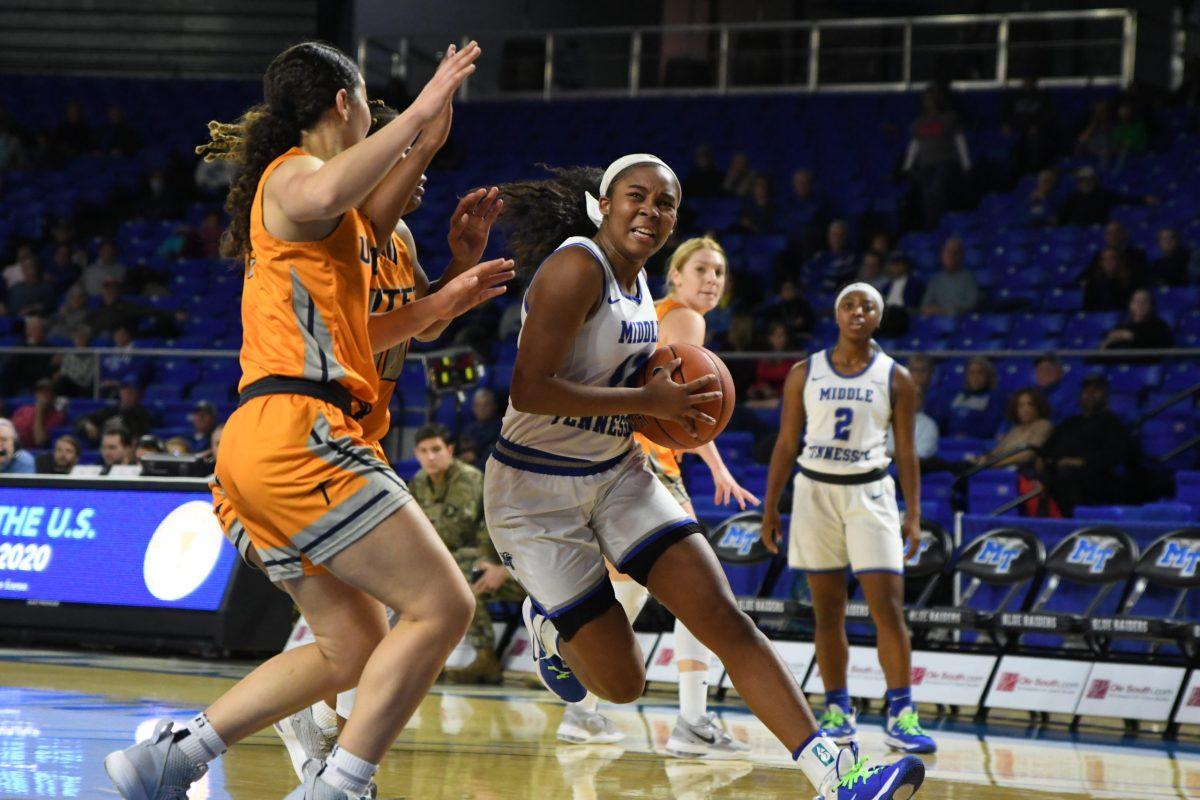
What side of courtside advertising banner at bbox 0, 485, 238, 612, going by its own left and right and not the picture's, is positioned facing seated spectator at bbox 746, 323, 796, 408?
back

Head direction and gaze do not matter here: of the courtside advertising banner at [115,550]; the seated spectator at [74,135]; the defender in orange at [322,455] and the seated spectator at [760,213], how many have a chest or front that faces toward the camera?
3

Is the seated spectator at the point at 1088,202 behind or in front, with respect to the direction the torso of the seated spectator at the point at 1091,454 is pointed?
behind

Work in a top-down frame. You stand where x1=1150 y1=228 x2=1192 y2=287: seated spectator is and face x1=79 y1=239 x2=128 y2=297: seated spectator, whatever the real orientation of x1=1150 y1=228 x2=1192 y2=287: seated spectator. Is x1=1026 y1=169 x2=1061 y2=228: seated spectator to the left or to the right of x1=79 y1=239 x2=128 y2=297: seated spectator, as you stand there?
right

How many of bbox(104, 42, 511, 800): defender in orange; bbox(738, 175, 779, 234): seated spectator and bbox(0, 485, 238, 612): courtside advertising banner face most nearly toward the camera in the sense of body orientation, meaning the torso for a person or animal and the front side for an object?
2
